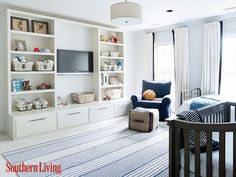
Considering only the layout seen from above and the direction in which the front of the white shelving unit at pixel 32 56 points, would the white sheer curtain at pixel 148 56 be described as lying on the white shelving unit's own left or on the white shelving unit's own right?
on the white shelving unit's own left

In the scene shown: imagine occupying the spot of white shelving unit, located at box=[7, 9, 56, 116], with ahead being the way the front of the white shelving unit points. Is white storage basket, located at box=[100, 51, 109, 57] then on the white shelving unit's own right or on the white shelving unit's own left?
on the white shelving unit's own left

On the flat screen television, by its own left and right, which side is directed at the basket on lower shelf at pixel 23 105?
right

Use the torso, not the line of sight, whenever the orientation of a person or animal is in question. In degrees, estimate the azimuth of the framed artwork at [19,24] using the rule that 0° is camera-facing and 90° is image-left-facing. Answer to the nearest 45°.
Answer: approximately 315°

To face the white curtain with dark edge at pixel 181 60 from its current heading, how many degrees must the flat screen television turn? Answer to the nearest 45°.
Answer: approximately 45° to its left
